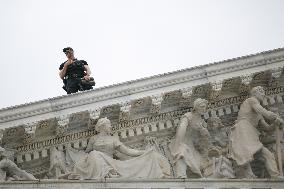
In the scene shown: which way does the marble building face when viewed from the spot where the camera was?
facing the viewer

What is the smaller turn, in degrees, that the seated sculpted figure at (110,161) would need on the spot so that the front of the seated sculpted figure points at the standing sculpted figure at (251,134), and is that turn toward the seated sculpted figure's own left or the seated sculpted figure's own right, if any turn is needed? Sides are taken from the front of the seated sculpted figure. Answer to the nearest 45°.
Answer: approximately 90° to the seated sculpted figure's own left

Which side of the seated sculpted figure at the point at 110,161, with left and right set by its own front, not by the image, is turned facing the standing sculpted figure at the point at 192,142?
left

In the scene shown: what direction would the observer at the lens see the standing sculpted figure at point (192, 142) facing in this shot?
facing the viewer and to the right of the viewer

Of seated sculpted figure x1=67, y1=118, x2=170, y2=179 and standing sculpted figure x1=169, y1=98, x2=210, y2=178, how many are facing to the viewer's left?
0

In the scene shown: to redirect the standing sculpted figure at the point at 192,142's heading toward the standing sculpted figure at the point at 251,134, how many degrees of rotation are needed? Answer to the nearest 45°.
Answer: approximately 45° to its left

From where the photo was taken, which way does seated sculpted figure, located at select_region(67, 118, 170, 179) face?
toward the camera
